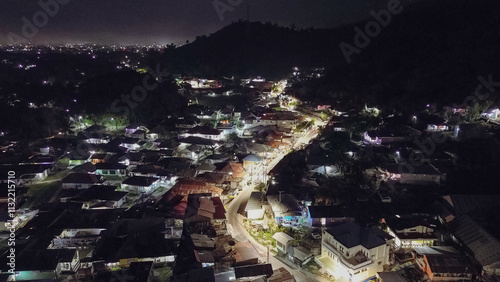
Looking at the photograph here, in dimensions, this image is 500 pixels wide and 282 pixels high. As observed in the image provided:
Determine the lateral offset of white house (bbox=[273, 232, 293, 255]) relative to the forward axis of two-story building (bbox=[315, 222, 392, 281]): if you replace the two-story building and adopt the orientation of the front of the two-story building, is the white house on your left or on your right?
on your right

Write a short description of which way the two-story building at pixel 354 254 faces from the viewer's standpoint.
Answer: facing the viewer and to the left of the viewer
